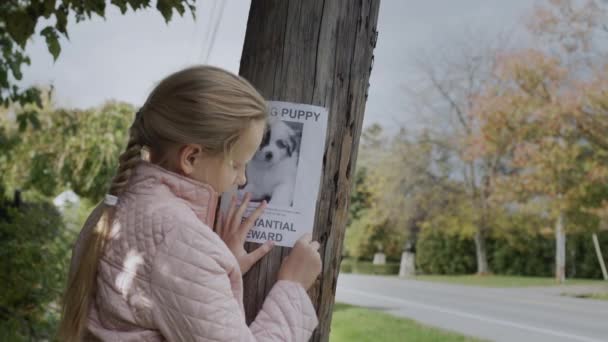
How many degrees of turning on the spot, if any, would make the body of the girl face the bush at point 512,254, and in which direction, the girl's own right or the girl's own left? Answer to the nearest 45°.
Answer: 0° — they already face it

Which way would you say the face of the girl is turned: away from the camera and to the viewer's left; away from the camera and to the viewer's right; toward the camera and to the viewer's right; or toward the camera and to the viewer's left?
away from the camera and to the viewer's right

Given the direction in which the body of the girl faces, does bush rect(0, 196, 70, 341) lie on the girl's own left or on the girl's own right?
on the girl's own left

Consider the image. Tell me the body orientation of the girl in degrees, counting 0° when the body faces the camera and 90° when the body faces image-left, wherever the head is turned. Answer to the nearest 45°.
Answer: approximately 225°
